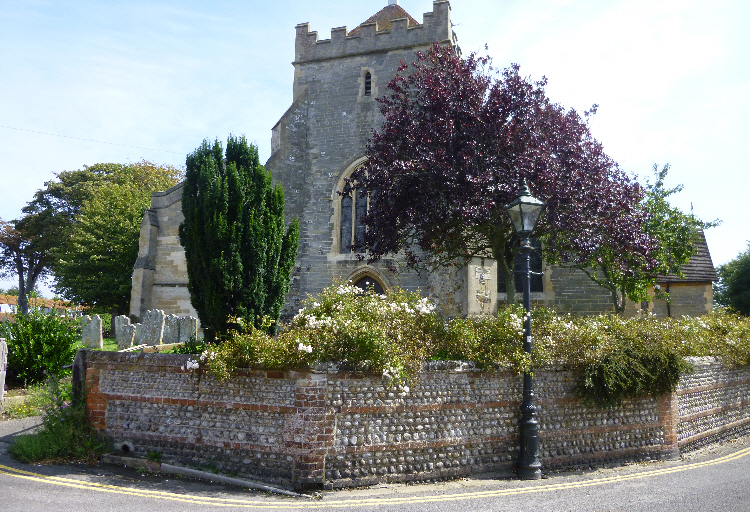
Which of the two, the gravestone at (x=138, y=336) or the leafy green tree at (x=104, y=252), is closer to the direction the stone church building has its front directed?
the gravestone

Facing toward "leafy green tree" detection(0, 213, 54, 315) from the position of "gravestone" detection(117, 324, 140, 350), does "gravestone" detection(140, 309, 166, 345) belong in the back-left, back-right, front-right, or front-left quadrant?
back-right

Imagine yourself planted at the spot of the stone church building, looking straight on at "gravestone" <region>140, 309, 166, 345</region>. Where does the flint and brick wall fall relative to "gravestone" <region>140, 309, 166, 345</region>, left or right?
left

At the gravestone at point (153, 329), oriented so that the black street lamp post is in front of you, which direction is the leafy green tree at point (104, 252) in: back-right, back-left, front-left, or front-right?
back-left

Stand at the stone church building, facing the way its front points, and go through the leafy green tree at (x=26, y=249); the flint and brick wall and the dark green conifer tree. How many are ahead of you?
2

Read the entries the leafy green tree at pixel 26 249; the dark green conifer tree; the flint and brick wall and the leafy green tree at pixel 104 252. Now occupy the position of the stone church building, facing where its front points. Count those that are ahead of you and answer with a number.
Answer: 2

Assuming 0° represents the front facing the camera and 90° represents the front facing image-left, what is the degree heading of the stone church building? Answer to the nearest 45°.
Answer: approximately 0°

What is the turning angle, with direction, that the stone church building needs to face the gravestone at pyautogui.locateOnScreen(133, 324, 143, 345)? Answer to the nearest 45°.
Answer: approximately 45° to its right

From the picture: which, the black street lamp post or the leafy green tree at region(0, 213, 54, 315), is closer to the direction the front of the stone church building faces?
the black street lamp post

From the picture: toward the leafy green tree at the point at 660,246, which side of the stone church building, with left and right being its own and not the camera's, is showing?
left

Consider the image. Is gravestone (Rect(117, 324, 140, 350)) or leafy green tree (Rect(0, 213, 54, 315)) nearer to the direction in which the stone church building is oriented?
the gravestone

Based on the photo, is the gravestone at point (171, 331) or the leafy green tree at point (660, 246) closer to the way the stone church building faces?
the gravestone

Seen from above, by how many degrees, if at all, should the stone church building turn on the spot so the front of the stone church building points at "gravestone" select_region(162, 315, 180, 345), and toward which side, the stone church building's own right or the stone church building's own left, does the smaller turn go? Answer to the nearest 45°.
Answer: approximately 45° to the stone church building's own right
